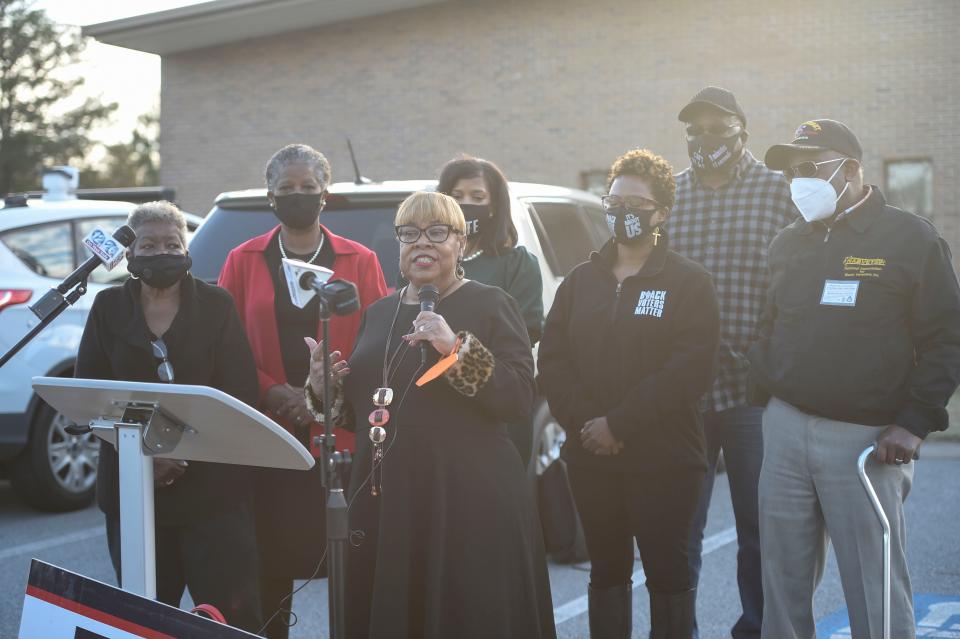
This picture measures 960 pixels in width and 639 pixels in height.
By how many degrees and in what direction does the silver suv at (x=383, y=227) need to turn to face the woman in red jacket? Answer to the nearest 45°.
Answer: approximately 135° to its right

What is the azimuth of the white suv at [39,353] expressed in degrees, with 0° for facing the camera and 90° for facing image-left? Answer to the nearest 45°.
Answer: approximately 225°

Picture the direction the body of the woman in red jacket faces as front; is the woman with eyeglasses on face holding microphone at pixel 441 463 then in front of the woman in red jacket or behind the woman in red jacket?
in front

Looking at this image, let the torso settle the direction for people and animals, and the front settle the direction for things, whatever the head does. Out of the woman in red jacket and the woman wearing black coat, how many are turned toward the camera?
2

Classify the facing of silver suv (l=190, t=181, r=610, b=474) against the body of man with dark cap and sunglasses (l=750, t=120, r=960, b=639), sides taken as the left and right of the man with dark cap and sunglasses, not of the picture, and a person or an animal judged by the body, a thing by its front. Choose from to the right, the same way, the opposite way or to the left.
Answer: the opposite way

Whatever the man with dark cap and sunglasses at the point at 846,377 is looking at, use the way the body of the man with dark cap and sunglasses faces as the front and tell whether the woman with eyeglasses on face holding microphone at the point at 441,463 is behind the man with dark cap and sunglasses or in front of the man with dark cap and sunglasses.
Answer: in front

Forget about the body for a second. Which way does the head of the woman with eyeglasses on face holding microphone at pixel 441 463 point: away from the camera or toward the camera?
toward the camera

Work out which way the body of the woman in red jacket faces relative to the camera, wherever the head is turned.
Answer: toward the camera

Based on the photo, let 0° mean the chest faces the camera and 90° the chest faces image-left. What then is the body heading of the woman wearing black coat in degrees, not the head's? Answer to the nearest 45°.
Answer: approximately 0°

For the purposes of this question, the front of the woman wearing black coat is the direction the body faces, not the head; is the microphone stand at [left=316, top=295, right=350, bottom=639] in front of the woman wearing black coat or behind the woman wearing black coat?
in front

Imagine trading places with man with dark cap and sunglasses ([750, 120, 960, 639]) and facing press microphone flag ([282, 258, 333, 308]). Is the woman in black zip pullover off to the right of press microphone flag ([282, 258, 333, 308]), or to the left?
right

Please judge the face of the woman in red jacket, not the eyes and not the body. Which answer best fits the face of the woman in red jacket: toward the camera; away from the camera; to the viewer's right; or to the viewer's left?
toward the camera

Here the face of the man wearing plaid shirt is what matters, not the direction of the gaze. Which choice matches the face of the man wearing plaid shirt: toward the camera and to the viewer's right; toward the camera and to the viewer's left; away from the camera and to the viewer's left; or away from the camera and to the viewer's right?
toward the camera and to the viewer's left

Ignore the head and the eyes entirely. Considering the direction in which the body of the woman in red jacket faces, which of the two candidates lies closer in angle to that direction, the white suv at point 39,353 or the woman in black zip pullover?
the woman in black zip pullover
